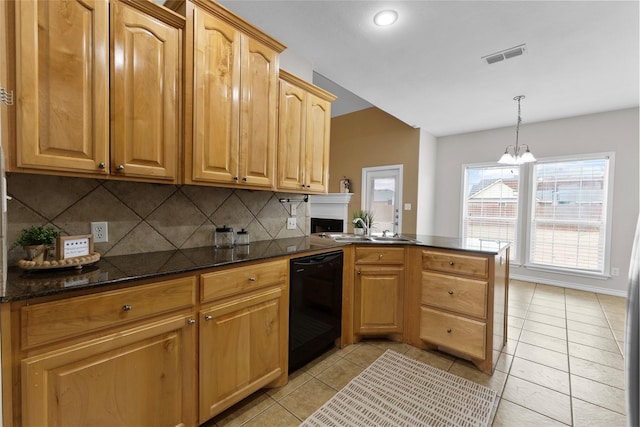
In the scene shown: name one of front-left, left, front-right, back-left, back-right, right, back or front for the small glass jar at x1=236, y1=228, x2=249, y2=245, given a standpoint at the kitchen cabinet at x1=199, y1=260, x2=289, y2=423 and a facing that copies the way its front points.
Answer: back-left

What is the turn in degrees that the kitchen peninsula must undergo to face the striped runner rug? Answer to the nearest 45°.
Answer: approximately 45° to its left

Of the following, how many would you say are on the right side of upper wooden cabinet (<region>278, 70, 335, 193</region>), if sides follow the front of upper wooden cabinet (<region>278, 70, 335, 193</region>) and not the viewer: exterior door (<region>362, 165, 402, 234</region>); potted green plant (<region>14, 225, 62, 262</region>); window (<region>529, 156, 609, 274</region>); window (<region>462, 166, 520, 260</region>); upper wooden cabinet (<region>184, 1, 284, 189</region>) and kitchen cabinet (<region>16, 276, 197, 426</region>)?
3

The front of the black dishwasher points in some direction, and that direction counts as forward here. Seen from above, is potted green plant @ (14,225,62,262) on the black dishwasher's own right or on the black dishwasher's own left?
on the black dishwasher's own right

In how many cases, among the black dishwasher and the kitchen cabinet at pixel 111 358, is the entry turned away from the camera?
0

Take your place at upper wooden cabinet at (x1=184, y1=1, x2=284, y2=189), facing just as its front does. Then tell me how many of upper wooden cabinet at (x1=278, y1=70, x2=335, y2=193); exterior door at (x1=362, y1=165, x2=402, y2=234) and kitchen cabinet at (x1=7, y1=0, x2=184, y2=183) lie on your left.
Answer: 2

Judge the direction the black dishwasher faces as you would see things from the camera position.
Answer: facing the viewer and to the right of the viewer

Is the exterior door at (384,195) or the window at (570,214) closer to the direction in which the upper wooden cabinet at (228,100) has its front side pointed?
the window

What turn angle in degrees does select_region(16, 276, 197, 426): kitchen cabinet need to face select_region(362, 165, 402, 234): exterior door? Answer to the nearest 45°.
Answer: approximately 90° to its left
